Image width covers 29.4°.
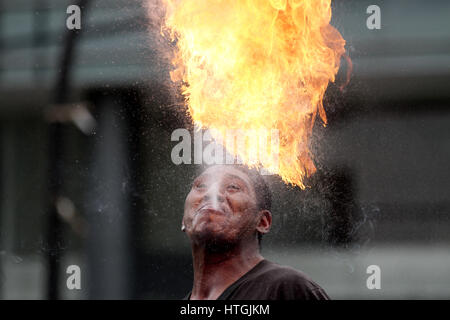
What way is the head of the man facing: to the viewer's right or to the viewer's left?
to the viewer's left

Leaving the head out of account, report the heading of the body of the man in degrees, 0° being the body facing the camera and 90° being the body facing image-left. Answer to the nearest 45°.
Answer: approximately 45°

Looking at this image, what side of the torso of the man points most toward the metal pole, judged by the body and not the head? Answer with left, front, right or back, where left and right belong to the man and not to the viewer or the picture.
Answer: right
